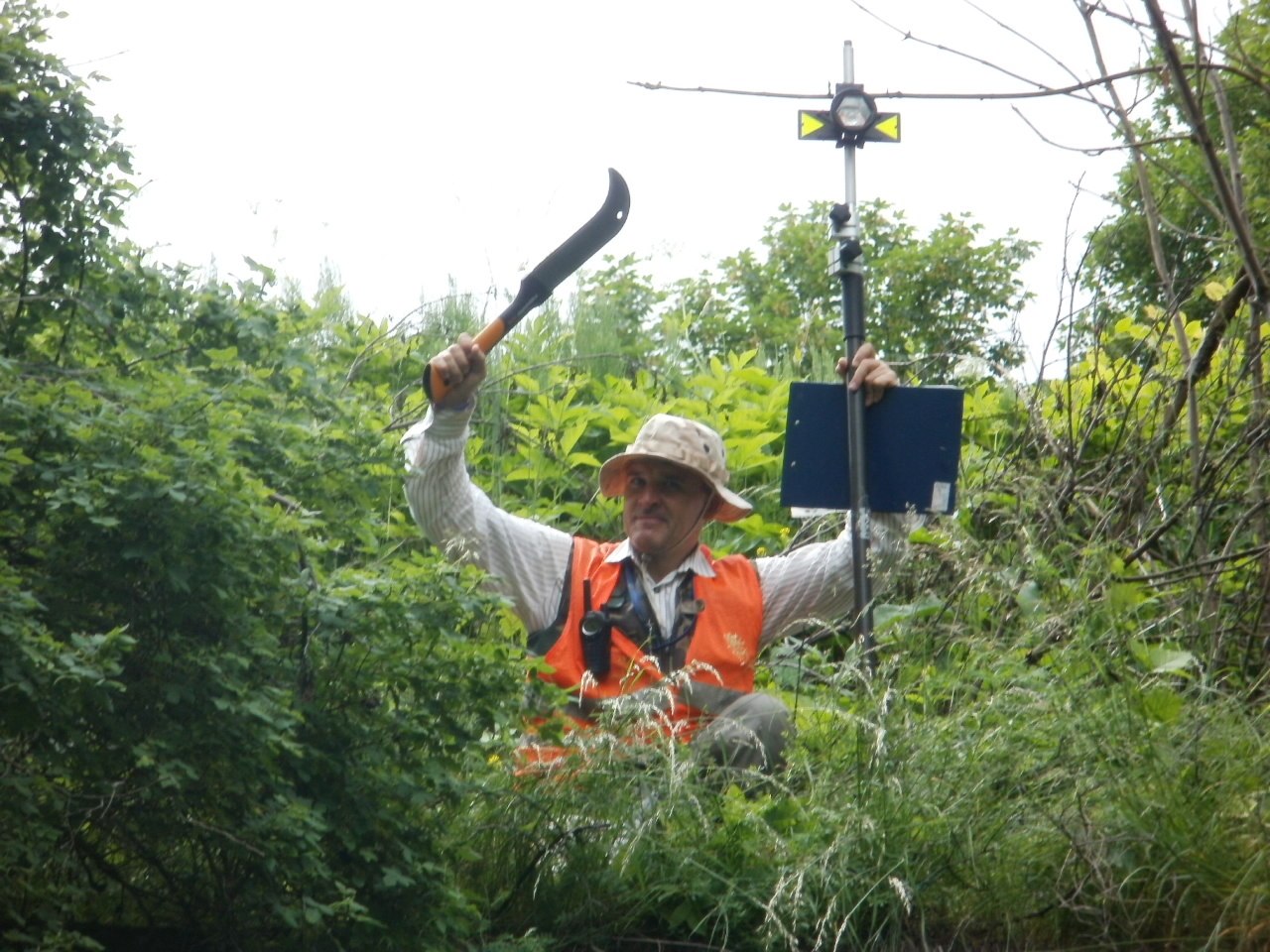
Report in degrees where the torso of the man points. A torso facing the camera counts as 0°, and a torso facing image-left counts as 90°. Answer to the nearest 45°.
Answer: approximately 0°
